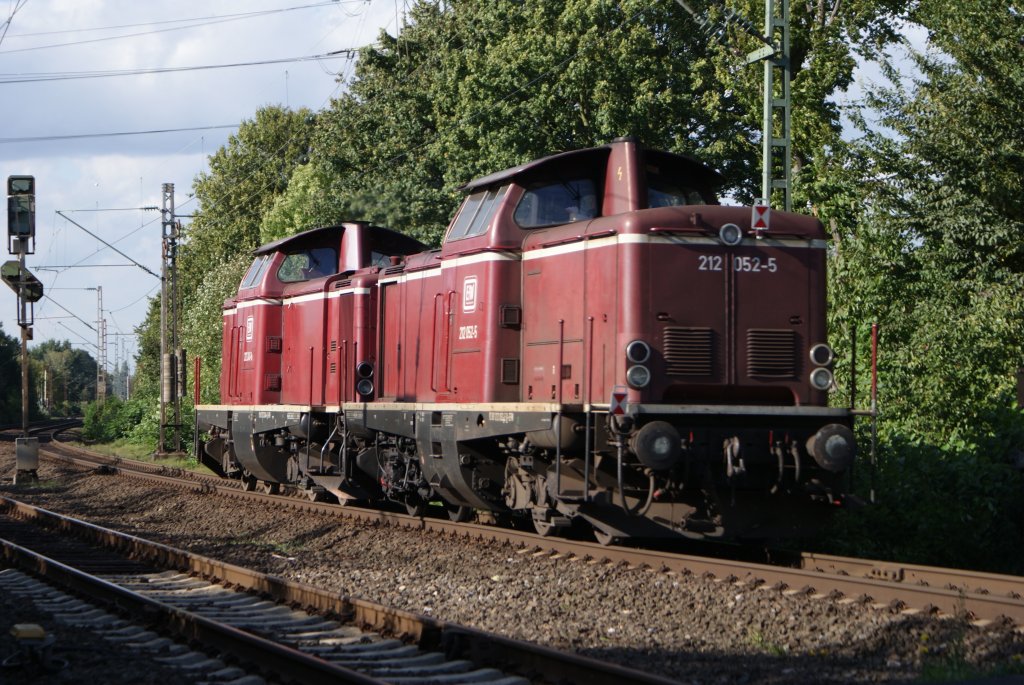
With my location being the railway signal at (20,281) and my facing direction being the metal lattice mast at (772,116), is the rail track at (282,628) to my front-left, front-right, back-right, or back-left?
front-right

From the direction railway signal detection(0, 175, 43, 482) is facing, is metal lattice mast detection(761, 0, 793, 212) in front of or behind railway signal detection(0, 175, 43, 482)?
behind

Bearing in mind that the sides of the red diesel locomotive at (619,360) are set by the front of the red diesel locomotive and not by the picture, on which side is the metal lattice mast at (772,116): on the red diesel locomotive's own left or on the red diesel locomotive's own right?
on the red diesel locomotive's own left

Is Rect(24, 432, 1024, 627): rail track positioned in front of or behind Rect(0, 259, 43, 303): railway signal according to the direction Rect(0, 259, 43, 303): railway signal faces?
behind

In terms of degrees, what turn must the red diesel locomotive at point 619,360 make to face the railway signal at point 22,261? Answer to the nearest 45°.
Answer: approximately 180°

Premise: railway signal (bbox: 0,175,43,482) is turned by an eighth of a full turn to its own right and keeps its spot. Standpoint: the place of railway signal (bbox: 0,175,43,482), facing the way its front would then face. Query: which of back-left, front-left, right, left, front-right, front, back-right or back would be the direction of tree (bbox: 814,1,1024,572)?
right

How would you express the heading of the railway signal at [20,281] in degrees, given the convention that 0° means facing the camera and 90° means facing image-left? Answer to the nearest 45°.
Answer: approximately 180°

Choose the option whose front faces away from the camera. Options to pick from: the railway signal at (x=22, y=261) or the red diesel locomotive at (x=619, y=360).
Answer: the railway signal
